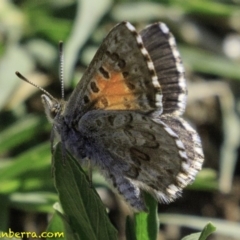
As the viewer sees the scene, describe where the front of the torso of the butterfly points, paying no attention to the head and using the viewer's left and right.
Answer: facing to the left of the viewer
